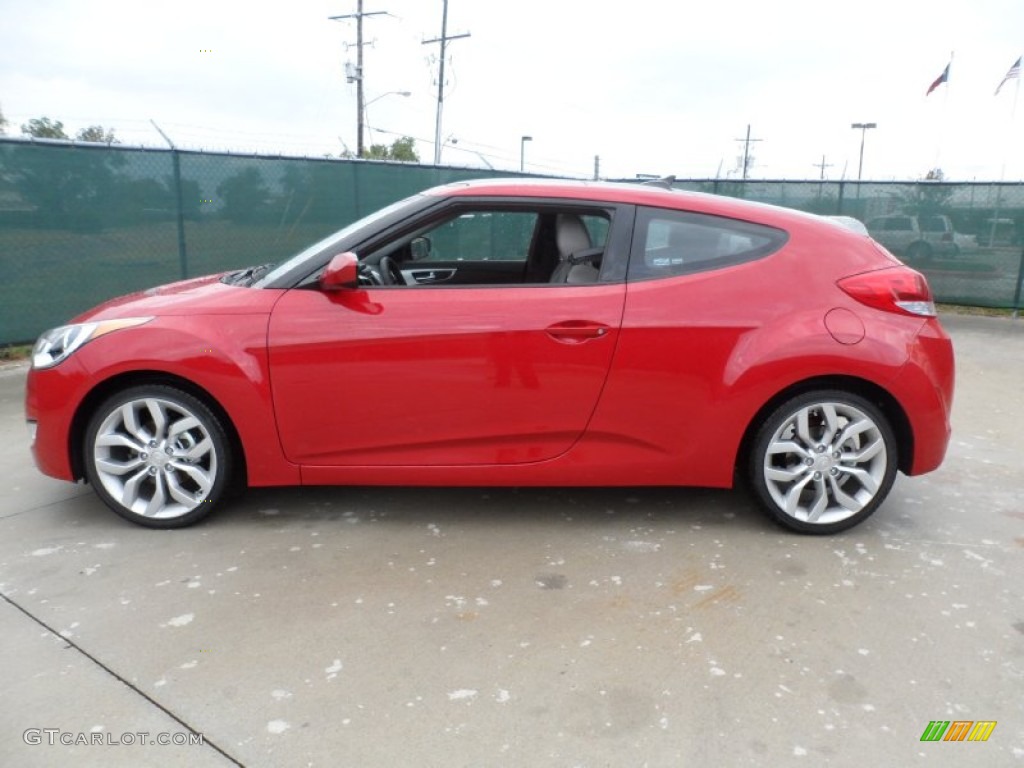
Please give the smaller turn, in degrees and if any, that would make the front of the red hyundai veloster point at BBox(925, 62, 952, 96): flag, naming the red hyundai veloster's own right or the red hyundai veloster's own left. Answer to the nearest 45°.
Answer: approximately 135° to the red hyundai veloster's own right

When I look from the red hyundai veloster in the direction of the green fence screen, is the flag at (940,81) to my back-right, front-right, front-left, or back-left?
front-right

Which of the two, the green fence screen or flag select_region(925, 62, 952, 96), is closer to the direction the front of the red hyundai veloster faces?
the green fence screen

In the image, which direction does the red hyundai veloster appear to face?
to the viewer's left
